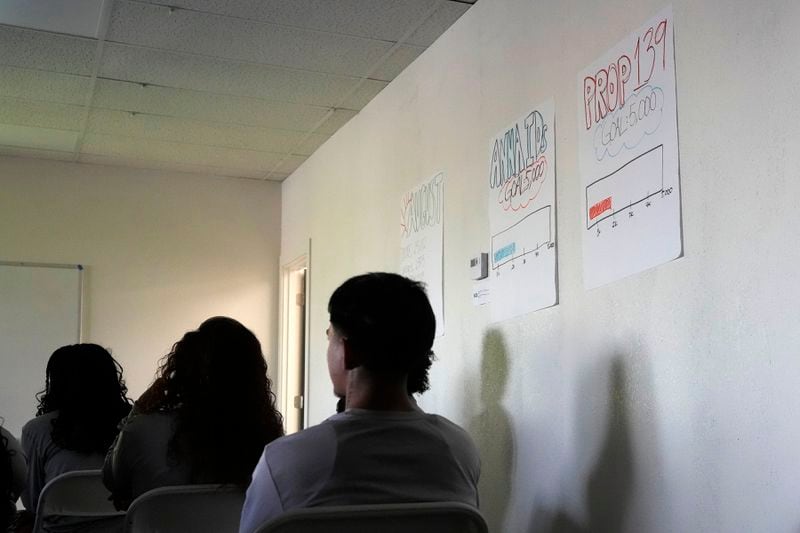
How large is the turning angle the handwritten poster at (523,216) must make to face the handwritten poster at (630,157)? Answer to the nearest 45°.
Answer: approximately 90° to its left

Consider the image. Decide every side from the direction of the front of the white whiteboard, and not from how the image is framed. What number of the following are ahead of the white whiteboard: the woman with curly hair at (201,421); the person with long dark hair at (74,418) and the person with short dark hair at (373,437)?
3

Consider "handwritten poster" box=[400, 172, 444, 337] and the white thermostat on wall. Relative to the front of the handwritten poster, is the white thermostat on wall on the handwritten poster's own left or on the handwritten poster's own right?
on the handwritten poster's own left

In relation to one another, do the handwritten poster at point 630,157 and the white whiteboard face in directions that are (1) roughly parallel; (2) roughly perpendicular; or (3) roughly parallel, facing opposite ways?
roughly perpendicular

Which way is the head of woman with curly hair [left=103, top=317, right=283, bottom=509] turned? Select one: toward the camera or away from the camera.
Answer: away from the camera

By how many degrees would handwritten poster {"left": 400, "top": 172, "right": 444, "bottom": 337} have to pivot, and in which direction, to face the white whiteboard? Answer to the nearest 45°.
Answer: approximately 90° to its right

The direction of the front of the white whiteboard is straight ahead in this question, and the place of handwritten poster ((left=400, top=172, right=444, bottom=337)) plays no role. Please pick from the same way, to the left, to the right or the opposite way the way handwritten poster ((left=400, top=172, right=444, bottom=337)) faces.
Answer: to the right

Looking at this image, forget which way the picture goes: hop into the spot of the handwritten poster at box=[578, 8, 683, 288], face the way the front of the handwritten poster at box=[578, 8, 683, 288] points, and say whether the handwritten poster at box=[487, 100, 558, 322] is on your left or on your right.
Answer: on your right

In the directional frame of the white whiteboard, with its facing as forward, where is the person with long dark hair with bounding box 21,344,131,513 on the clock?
The person with long dark hair is roughly at 12 o'clock from the white whiteboard.

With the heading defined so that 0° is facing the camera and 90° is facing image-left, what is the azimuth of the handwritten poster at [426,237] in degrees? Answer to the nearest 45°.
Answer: approximately 45°
